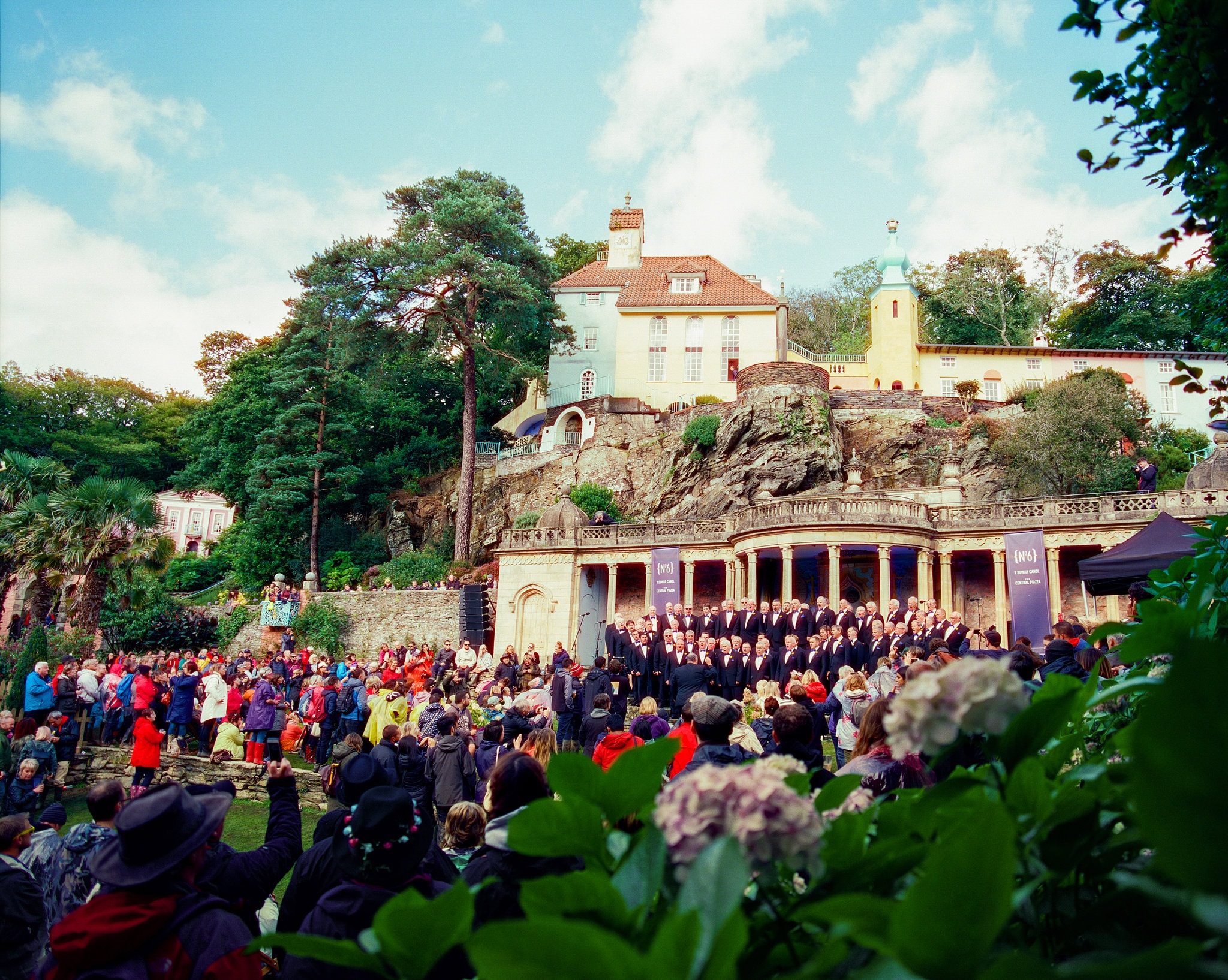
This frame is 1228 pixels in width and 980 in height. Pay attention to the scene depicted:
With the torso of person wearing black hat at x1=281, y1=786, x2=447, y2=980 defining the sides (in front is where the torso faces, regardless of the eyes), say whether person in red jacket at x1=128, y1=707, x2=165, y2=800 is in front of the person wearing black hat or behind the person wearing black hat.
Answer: in front

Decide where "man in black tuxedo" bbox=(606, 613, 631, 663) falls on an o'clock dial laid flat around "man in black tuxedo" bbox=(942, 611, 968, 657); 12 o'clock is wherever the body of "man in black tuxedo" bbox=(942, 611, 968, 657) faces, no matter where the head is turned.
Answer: "man in black tuxedo" bbox=(606, 613, 631, 663) is roughly at 2 o'clock from "man in black tuxedo" bbox=(942, 611, 968, 657).

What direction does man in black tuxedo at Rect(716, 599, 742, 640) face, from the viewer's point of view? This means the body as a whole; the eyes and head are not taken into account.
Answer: toward the camera

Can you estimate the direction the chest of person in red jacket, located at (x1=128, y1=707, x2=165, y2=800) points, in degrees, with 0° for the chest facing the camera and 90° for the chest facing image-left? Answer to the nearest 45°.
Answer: approximately 270°

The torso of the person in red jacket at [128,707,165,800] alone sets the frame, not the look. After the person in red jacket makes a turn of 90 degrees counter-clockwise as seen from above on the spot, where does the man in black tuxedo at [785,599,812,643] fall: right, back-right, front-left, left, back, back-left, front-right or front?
right

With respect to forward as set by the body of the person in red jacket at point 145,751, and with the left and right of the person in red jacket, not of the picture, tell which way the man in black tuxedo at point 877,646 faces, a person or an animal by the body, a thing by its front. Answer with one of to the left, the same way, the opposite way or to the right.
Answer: the opposite way

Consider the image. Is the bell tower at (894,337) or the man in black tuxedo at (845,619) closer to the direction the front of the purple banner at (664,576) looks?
the man in black tuxedo

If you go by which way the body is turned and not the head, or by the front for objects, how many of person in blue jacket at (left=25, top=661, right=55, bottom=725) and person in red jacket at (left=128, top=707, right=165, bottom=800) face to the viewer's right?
2

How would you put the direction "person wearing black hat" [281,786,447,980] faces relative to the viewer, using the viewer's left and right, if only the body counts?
facing away from the viewer

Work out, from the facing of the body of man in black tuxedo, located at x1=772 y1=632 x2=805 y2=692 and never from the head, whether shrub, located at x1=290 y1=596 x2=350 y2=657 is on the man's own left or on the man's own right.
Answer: on the man's own right

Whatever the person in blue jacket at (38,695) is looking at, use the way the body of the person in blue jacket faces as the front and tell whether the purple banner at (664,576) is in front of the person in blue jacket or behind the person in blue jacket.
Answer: in front

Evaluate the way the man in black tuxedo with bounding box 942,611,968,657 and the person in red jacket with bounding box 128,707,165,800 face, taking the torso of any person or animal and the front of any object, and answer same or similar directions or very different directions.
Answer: very different directions

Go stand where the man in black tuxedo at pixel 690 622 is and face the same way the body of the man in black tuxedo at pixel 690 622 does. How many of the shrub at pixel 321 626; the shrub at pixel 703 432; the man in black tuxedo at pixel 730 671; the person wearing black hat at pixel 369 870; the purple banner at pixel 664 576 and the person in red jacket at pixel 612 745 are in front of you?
3

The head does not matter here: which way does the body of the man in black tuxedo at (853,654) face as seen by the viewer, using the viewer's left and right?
facing the viewer and to the left of the viewer

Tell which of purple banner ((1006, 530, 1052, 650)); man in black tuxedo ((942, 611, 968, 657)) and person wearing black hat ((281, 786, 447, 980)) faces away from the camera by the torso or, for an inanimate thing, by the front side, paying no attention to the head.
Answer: the person wearing black hat

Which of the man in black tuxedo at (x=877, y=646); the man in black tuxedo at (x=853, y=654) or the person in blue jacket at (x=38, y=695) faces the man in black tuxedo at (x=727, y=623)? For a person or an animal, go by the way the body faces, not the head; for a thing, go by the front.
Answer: the person in blue jacket

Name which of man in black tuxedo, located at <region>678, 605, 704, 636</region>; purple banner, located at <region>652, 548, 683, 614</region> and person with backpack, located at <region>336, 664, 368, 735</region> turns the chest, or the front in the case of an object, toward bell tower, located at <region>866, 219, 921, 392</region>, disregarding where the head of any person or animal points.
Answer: the person with backpack

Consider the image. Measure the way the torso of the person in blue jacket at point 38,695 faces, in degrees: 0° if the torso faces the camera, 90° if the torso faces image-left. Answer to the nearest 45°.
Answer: approximately 270°
